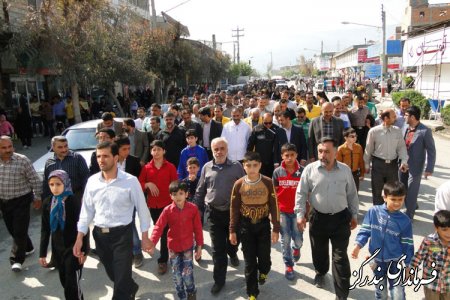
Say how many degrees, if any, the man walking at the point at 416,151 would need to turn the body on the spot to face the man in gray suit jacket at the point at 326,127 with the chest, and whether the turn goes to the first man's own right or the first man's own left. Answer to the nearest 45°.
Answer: approximately 45° to the first man's own right

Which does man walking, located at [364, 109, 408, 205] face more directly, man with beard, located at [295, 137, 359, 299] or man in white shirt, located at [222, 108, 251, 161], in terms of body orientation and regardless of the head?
the man with beard

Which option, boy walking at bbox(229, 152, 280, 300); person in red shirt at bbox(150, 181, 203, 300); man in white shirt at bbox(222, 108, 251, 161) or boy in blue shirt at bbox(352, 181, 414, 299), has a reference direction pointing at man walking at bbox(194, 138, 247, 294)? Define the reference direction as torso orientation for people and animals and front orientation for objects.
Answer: the man in white shirt

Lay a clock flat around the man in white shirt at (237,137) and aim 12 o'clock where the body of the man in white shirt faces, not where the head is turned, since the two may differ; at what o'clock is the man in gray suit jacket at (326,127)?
The man in gray suit jacket is roughly at 9 o'clock from the man in white shirt.

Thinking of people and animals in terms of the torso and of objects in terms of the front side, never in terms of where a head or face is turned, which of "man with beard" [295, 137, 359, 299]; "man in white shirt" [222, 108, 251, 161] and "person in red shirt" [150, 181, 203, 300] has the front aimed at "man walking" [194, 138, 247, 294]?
the man in white shirt

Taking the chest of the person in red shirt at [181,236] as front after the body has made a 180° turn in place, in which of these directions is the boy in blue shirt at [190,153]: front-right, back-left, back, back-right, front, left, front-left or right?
front

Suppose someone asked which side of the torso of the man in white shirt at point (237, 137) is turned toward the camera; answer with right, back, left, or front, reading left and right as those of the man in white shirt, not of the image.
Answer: front

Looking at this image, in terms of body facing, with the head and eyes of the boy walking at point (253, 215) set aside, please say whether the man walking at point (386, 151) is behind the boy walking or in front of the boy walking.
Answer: behind

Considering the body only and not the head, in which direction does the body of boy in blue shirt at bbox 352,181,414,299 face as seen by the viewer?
toward the camera

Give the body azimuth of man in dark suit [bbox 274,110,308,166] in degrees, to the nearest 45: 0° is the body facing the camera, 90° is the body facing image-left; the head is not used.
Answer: approximately 45°

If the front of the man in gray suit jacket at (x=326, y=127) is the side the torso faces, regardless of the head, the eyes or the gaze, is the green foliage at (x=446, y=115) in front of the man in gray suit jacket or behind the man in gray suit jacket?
behind

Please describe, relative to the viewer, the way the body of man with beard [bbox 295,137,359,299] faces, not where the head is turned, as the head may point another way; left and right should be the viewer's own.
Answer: facing the viewer

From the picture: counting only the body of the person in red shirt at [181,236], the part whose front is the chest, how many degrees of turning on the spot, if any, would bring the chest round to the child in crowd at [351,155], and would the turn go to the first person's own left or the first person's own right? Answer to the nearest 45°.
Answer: approximately 135° to the first person's own left
